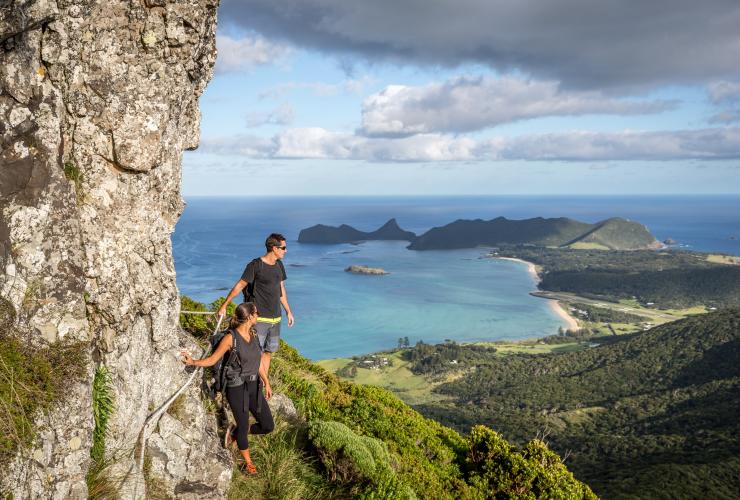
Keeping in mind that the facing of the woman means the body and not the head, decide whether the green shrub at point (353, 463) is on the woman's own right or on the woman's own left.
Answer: on the woman's own left

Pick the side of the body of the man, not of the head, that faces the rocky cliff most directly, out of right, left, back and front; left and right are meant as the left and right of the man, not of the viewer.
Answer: right

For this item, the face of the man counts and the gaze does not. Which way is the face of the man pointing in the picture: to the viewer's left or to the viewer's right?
to the viewer's right

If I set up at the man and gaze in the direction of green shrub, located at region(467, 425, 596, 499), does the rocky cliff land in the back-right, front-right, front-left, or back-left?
back-right

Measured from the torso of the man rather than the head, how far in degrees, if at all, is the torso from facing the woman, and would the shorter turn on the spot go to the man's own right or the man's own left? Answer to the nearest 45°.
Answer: approximately 45° to the man's own right

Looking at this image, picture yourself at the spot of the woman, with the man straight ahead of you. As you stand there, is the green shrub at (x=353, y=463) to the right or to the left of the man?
right
